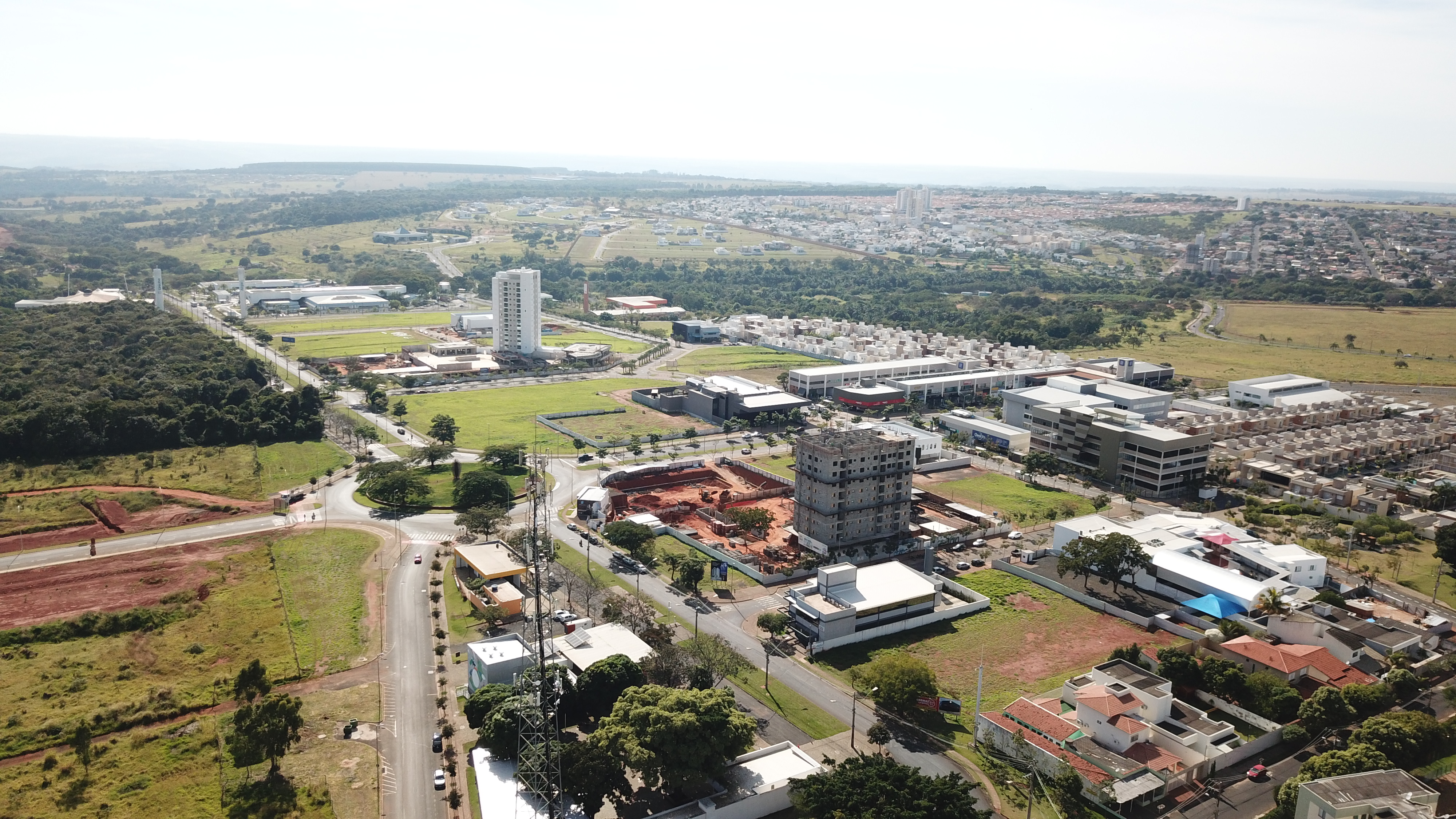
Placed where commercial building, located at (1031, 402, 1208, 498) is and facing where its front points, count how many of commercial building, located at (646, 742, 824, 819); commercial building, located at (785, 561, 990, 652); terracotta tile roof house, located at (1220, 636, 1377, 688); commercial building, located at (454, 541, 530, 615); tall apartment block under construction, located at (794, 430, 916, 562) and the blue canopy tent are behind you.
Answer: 0

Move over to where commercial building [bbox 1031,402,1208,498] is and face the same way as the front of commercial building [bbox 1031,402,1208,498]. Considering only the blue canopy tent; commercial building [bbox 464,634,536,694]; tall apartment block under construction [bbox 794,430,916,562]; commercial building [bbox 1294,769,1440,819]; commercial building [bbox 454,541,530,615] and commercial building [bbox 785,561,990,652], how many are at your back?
0

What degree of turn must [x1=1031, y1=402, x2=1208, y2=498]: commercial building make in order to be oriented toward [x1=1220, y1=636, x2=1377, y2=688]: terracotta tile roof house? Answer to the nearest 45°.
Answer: approximately 45° to its left

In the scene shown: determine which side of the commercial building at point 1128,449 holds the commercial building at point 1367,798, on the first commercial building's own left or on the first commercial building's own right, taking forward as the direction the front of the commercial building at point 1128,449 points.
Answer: on the first commercial building's own left

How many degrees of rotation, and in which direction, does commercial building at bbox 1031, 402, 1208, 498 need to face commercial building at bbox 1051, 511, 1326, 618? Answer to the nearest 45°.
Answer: approximately 45° to its left

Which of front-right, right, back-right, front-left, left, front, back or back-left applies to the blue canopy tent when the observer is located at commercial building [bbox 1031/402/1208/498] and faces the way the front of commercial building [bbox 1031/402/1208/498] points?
front-left

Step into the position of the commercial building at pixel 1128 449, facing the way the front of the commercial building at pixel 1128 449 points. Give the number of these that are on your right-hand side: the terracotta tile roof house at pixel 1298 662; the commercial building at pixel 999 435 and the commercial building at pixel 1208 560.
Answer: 1

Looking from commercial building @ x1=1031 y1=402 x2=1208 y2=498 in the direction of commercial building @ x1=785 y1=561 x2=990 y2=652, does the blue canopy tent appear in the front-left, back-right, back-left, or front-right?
front-left

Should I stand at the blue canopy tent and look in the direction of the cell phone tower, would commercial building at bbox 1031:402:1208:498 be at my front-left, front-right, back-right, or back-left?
back-right

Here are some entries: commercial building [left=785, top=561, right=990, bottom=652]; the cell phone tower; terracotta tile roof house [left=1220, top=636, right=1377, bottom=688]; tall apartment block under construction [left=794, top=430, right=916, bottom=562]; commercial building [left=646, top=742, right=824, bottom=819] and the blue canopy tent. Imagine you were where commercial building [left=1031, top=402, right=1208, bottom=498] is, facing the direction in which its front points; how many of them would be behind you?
0

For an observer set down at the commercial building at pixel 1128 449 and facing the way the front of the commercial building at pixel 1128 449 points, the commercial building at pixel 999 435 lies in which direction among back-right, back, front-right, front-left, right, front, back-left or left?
right

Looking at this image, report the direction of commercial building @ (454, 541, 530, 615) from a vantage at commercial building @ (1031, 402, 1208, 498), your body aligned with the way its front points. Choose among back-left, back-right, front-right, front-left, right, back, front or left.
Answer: front

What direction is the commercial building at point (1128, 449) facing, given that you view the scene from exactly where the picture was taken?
facing the viewer and to the left of the viewer

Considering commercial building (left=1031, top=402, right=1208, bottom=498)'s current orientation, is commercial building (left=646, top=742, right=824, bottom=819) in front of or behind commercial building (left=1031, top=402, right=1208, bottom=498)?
in front
